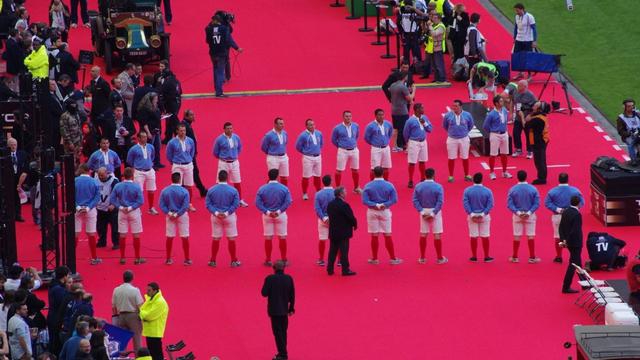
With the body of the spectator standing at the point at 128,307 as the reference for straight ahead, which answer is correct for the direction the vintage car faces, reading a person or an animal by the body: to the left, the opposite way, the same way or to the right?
the opposite way

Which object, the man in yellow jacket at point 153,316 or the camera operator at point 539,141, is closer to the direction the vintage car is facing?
the man in yellow jacket

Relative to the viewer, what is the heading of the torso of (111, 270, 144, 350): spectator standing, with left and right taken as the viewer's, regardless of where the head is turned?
facing away from the viewer

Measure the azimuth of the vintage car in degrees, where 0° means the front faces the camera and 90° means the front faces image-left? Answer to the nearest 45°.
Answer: approximately 0°

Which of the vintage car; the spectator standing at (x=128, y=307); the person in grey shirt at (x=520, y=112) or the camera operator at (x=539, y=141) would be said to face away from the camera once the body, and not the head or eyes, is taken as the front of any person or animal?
the spectator standing

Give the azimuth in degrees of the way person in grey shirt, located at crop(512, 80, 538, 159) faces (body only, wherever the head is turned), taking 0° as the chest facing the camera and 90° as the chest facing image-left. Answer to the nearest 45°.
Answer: approximately 45°

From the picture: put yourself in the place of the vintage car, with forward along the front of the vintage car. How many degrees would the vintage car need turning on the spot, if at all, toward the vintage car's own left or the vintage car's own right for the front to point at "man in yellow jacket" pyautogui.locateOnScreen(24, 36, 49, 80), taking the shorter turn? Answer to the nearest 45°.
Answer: approximately 45° to the vintage car's own right

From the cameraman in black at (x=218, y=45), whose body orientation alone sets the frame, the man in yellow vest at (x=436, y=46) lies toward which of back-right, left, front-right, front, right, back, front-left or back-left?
front-right

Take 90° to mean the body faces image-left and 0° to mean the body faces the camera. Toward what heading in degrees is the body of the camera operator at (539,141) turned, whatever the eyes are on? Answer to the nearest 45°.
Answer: approximately 90°

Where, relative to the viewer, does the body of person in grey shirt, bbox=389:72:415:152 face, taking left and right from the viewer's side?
facing away from the viewer and to the right of the viewer
